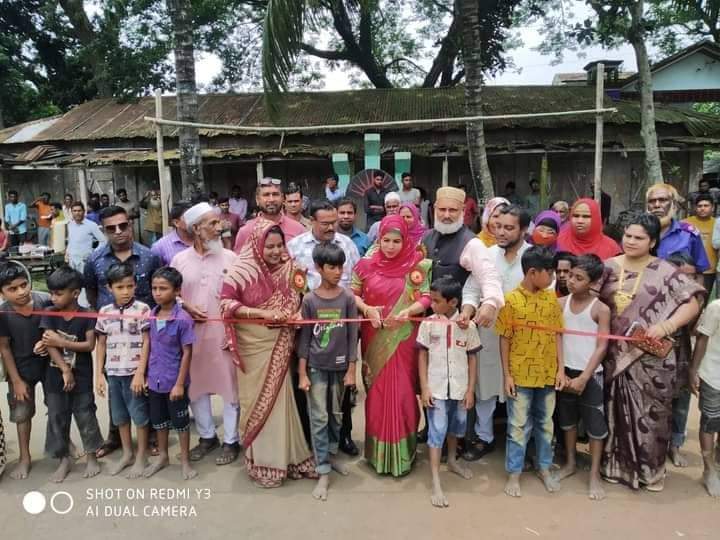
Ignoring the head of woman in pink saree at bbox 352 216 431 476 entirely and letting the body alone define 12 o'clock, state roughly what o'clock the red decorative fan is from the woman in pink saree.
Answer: The red decorative fan is roughly at 6 o'clock from the woman in pink saree.

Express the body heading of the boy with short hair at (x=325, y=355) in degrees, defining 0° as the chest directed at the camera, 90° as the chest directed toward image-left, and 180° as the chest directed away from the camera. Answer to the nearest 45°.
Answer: approximately 0°

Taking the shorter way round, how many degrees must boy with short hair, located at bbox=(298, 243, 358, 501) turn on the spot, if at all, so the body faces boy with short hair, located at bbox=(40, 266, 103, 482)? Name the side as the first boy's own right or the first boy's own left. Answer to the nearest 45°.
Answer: approximately 90° to the first boy's own right

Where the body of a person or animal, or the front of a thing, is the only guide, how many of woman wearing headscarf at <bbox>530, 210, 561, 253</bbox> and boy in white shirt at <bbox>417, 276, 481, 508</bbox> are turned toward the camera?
2

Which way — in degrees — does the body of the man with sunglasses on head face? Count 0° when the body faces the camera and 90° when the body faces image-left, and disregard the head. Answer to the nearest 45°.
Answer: approximately 0°

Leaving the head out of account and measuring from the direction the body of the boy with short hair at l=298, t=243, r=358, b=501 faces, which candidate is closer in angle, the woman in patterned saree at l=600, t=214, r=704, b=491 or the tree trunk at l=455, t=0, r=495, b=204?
the woman in patterned saree

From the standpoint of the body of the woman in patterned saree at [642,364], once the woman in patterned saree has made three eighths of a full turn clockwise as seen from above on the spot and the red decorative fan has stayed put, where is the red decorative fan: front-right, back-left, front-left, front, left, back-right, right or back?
front-left
